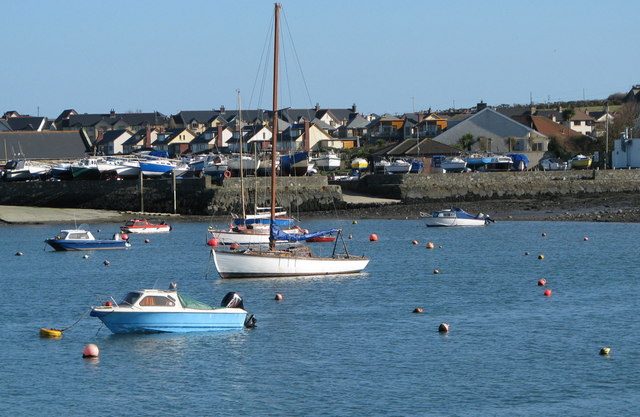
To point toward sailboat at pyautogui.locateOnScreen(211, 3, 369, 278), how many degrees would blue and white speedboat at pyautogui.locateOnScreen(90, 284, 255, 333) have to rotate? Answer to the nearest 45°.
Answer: approximately 135° to its right

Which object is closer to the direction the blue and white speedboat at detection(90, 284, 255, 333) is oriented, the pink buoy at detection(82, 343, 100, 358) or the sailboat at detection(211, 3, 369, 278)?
the pink buoy

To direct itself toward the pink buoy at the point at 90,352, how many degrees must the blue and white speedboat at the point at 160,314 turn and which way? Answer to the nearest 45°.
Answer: approximately 45° to its left

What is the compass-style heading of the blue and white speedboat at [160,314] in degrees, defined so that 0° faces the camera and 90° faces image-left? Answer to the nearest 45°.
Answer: approximately 90°

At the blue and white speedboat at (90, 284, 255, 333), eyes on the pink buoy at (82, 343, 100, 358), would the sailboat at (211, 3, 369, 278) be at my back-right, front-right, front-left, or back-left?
back-right

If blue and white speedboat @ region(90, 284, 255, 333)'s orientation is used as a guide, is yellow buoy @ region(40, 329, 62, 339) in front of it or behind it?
in front

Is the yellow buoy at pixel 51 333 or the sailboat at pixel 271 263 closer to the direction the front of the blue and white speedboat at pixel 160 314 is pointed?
the yellow buoy

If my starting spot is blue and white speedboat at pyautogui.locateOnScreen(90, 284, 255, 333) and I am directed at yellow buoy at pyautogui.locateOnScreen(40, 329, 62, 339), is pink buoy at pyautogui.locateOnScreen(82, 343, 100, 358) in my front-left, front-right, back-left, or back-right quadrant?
front-left
